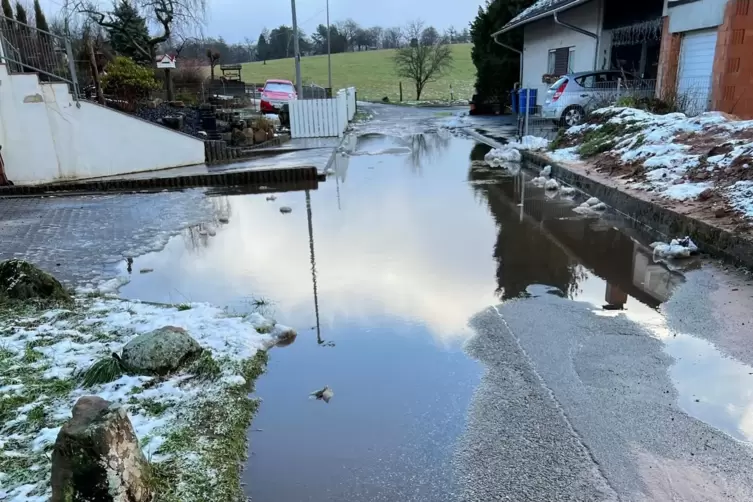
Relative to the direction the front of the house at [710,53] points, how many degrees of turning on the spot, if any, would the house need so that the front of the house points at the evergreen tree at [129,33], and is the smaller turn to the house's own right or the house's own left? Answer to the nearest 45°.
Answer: approximately 45° to the house's own right

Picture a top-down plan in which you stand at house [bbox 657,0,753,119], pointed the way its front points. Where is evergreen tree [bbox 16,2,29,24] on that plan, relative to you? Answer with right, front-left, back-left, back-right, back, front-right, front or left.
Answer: front-right

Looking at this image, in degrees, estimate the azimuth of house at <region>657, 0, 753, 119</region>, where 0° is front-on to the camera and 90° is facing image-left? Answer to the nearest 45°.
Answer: approximately 45°

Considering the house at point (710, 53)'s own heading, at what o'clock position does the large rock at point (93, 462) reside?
The large rock is roughly at 11 o'clock from the house.

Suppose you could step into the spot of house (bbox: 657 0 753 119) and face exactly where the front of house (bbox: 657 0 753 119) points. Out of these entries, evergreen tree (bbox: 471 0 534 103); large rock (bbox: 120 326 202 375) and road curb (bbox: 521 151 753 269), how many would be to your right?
1

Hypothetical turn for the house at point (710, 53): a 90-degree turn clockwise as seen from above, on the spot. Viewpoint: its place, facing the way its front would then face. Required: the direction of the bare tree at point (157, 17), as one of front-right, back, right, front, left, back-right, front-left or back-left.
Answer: front-left

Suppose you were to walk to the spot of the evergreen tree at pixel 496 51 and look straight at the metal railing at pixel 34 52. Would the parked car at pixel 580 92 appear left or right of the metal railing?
left

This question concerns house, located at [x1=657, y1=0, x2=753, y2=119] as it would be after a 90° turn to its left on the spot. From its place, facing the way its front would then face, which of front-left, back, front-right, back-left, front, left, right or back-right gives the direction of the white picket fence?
back-right
